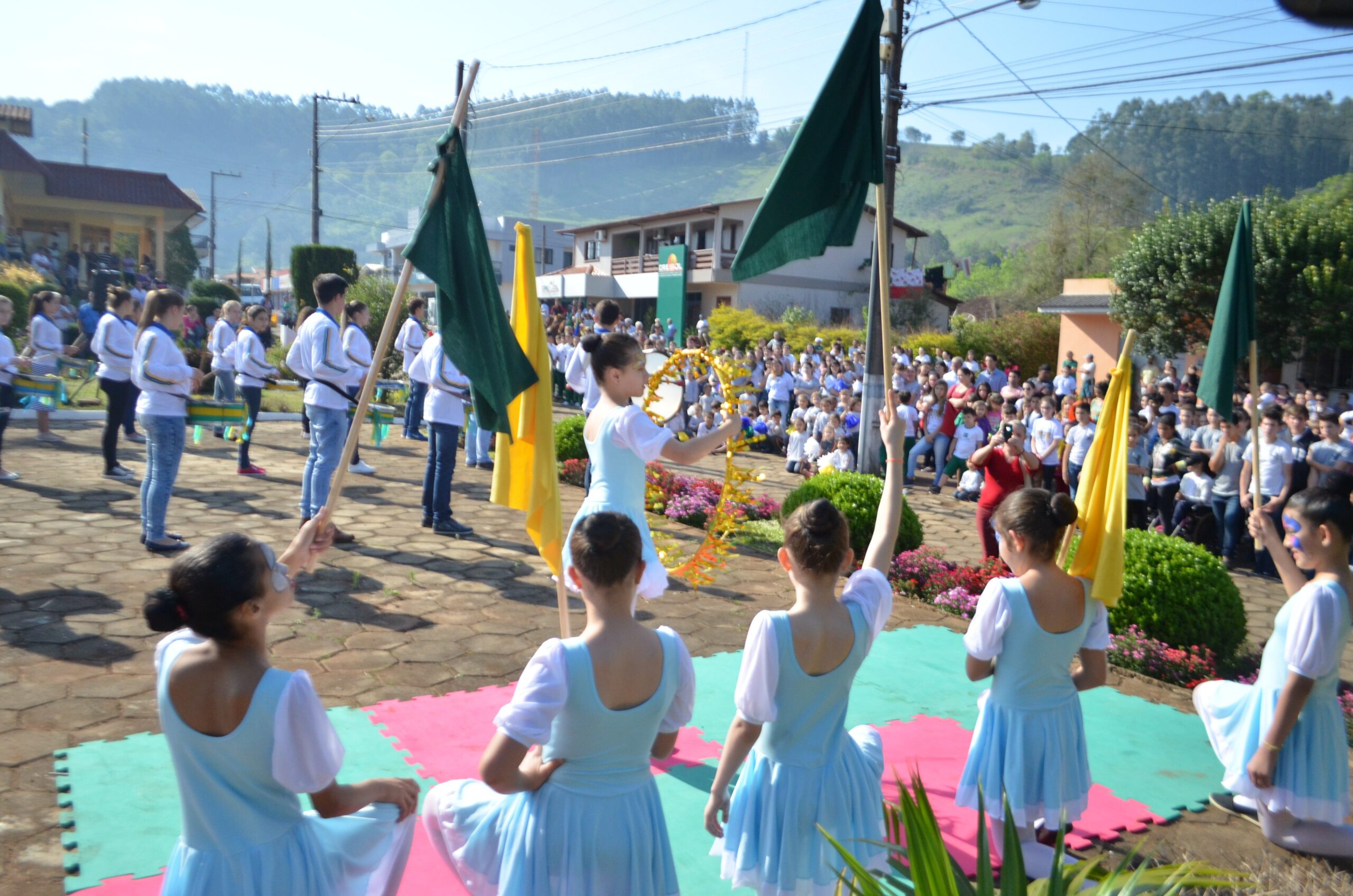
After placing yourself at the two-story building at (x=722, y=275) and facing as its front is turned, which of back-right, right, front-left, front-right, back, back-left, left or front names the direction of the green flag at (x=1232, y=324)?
front-left

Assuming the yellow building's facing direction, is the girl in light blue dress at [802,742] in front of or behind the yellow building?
in front

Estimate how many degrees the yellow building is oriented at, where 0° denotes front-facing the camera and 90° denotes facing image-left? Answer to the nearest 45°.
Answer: approximately 315°

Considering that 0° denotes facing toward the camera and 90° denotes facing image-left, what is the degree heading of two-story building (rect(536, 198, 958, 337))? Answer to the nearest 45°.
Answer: approximately 45°

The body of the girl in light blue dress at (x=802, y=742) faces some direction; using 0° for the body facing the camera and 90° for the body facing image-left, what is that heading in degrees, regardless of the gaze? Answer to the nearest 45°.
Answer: approximately 180°

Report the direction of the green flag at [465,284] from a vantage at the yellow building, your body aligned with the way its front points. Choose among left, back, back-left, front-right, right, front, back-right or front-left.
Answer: front-right

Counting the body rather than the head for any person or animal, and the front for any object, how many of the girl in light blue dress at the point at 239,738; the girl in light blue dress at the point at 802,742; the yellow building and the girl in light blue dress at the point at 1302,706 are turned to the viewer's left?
1

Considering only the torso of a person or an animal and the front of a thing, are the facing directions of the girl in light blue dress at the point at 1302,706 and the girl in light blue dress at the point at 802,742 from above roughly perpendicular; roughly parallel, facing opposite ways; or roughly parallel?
roughly perpendicular

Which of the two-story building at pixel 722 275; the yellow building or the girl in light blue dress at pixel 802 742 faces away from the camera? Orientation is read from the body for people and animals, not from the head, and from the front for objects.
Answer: the girl in light blue dress

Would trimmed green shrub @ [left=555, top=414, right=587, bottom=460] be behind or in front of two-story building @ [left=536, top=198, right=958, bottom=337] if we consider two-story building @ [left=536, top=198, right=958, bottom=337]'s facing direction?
in front

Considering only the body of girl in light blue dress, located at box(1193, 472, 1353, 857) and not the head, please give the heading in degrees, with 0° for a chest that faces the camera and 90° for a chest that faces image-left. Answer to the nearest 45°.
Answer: approximately 90°
